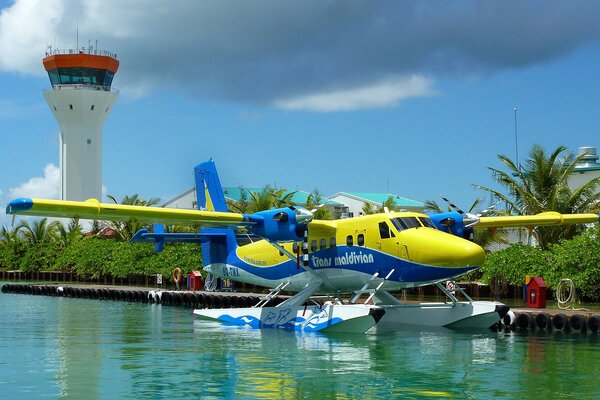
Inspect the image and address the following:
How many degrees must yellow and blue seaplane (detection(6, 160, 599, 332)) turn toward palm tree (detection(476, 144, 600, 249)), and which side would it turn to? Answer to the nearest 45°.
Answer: approximately 90° to its left

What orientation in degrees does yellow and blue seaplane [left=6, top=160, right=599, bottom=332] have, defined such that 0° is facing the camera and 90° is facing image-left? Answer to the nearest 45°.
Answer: approximately 315°
